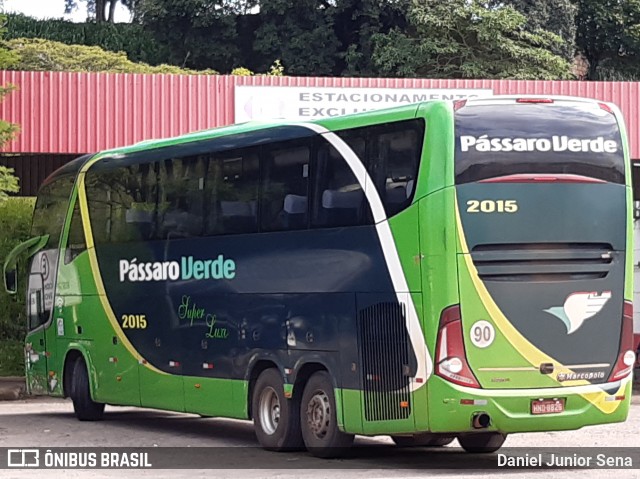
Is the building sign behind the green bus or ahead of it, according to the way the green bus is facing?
ahead

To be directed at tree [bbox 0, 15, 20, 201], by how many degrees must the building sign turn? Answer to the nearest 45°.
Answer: approximately 90° to its right

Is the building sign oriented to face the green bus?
yes

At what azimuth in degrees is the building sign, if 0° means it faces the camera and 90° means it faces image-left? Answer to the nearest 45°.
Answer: approximately 0°

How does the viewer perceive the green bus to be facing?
facing away from the viewer and to the left of the viewer

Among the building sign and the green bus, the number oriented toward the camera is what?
1
